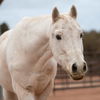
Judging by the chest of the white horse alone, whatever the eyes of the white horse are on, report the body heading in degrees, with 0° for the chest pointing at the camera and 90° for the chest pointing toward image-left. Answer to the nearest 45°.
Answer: approximately 315°
